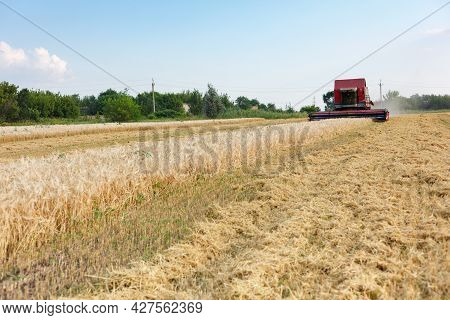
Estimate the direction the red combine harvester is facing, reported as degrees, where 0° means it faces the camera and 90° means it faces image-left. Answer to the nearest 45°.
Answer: approximately 0°
